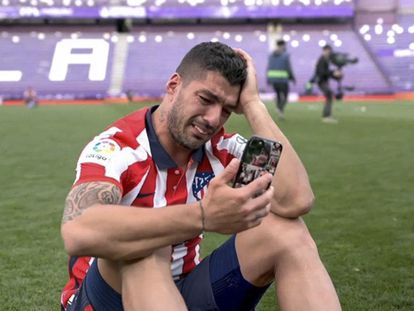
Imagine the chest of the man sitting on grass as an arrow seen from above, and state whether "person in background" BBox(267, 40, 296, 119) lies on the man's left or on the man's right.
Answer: on the man's left

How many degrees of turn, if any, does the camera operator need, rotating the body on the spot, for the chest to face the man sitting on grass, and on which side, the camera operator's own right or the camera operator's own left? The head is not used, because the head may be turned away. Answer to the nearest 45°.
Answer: approximately 90° to the camera operator's own right

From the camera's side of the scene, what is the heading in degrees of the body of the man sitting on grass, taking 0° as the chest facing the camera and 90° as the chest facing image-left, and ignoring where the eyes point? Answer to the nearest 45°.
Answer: approximately 315°

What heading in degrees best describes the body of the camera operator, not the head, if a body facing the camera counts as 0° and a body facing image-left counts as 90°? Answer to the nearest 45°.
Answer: approximately 270°

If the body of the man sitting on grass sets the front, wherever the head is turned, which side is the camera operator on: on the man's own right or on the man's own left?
on the man's own left

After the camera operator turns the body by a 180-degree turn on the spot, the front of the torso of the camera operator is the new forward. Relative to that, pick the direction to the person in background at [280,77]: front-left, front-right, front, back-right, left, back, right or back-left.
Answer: front

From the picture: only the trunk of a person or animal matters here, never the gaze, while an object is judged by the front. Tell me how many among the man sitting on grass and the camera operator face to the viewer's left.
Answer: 0
